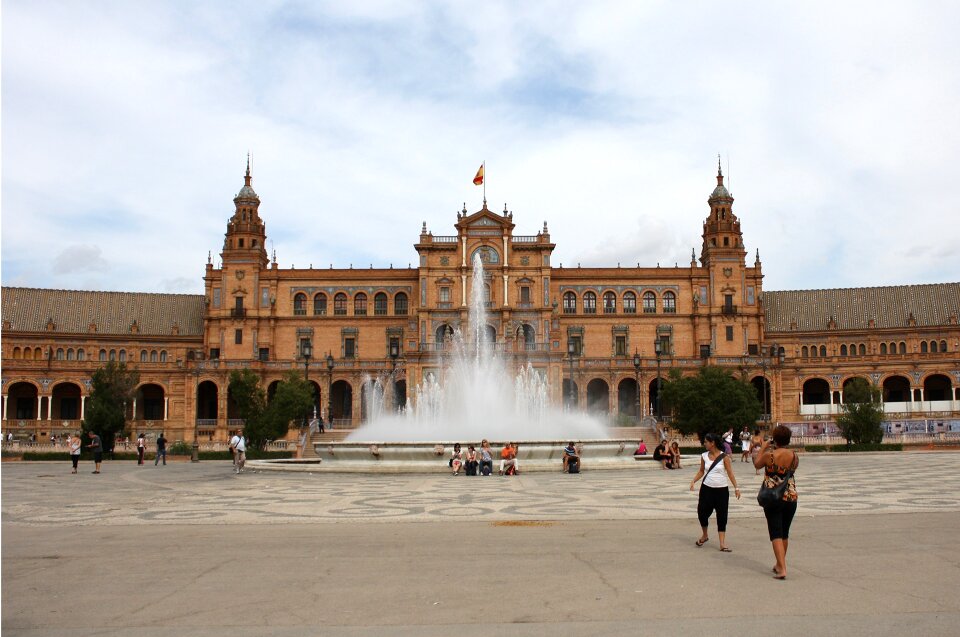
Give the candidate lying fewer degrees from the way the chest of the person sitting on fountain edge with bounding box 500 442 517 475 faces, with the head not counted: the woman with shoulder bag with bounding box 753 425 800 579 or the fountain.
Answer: the woman with shoulder bag

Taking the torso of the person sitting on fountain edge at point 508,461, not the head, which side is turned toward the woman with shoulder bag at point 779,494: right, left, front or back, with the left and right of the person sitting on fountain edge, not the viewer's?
front

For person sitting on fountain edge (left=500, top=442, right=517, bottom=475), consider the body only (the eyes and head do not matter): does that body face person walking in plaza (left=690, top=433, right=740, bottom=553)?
yes

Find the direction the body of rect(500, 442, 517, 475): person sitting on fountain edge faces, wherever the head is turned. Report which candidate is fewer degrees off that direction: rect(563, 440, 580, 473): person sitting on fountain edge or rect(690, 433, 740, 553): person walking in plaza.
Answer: the person walking in plaza

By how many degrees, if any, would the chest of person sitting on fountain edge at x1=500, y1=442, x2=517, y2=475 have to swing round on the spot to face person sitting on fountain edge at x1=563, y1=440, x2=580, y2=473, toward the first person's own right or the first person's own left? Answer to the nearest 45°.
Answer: approximately 90° to the first person's own left

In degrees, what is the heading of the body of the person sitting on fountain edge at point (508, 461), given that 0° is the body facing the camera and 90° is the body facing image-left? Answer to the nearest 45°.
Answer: approximately 0°

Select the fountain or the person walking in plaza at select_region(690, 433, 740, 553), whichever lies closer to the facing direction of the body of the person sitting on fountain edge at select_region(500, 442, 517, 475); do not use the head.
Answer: the person walking in plaza
